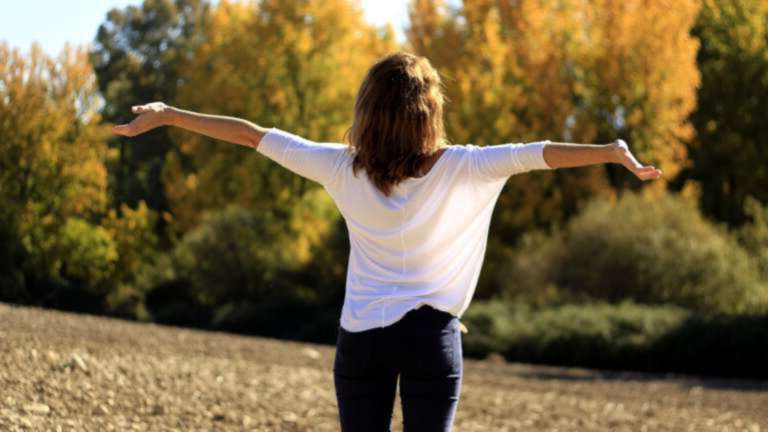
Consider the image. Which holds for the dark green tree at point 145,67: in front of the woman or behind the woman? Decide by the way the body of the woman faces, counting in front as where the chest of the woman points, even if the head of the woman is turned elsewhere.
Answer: in front

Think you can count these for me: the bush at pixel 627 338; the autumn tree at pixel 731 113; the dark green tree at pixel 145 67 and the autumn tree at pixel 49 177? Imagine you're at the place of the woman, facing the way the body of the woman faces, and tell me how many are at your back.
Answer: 0

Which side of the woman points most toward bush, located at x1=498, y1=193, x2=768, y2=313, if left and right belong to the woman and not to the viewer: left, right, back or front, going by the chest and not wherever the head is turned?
front

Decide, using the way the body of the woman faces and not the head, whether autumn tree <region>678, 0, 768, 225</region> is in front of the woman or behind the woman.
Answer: in front

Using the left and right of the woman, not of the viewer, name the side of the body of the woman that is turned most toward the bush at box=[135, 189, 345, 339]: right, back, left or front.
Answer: front

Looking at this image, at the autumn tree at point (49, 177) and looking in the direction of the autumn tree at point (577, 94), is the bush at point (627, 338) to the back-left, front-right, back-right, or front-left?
front-right

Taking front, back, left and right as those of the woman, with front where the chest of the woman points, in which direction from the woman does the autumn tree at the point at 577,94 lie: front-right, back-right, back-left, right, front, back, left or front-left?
front

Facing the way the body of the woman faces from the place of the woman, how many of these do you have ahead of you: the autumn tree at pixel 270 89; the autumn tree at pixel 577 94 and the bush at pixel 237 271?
3

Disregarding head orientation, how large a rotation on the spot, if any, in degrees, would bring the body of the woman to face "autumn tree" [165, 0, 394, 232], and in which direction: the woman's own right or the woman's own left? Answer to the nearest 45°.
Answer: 0° — they already face it

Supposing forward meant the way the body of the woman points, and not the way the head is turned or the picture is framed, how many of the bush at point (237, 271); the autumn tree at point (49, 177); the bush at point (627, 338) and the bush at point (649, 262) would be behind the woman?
0

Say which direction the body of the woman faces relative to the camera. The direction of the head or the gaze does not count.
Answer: away from the camera

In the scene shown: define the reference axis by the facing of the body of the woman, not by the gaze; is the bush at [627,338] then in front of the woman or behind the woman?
in front

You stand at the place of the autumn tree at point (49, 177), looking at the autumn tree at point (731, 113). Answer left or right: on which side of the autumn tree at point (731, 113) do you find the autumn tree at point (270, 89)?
left

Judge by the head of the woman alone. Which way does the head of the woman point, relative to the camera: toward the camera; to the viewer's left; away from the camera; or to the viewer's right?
away from the camera
